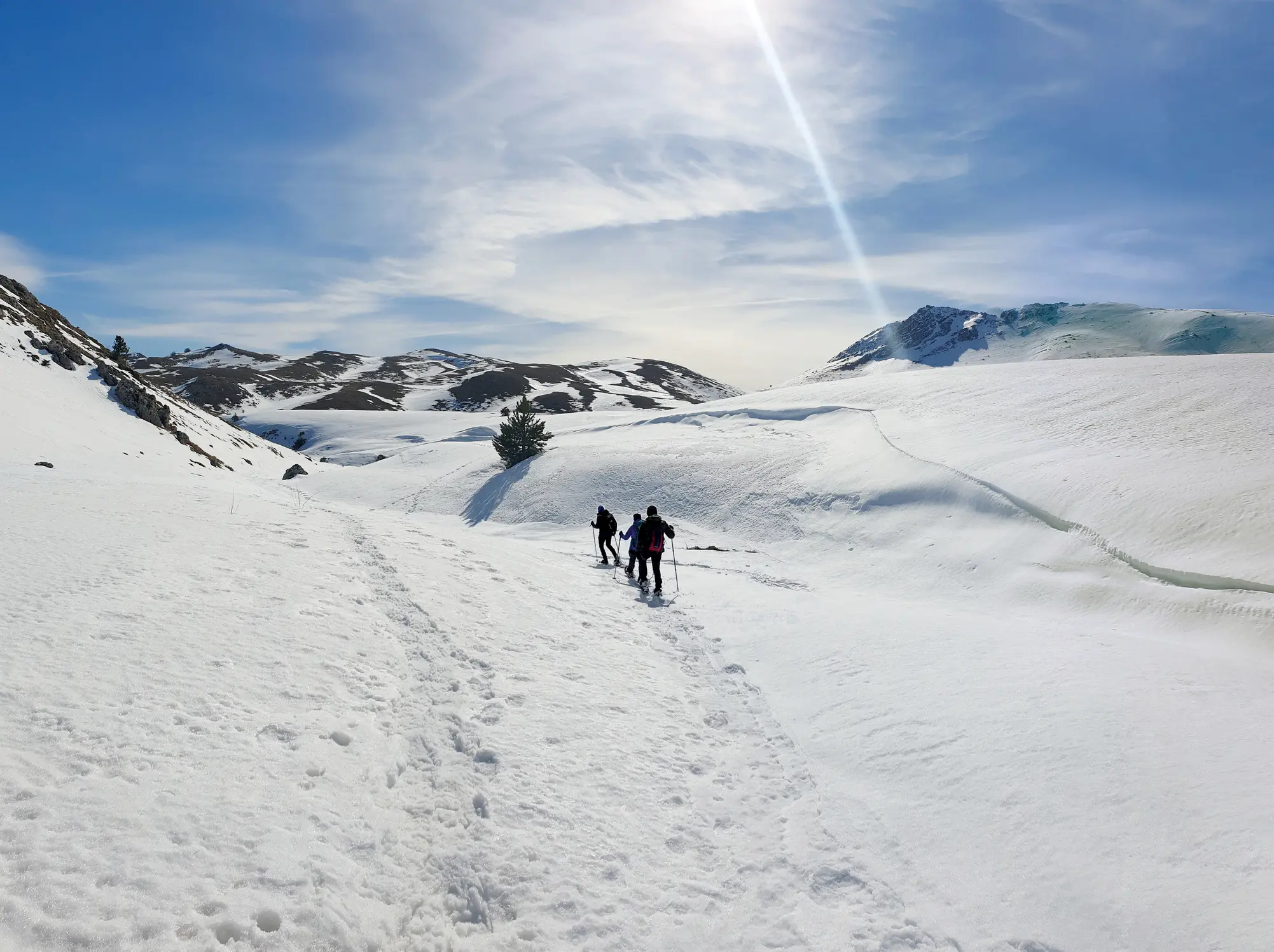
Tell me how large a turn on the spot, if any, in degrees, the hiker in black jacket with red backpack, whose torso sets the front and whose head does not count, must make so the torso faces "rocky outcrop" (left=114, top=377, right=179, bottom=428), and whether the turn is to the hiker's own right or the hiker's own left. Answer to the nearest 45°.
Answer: approximately 45° to the hiker's own left

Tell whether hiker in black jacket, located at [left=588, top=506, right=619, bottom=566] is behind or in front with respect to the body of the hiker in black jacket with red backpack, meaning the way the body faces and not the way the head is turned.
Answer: in front

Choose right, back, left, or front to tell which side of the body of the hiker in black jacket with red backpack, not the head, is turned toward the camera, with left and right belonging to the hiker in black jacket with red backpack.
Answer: back
